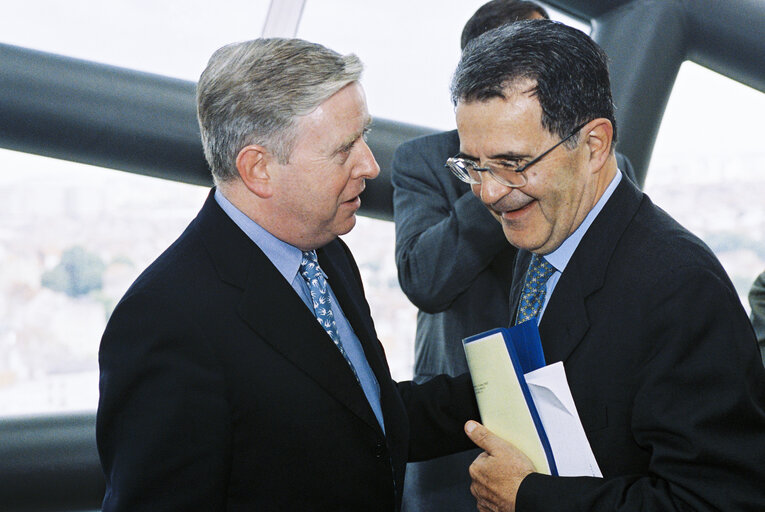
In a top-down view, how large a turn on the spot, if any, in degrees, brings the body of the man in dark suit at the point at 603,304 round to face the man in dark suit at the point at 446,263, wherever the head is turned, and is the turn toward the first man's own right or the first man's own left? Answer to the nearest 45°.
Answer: approximately 90° to the first man's own right

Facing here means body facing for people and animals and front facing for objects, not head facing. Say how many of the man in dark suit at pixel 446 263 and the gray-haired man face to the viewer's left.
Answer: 0

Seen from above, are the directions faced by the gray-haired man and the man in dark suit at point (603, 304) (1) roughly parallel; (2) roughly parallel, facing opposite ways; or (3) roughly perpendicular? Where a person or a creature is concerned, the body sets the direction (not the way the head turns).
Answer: roughly perpendicular

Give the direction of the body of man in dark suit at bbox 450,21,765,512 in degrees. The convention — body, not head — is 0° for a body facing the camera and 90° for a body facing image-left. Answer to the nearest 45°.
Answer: approximately 45°

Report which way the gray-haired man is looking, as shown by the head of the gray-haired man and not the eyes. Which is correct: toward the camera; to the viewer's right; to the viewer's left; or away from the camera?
to the viewer's right

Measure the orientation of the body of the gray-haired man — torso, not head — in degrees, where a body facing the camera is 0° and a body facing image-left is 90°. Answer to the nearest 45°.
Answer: approximately 315°
